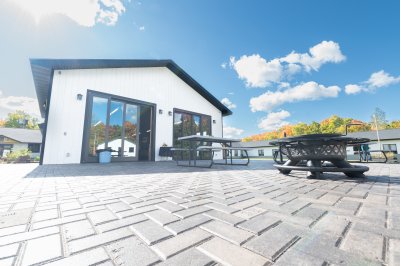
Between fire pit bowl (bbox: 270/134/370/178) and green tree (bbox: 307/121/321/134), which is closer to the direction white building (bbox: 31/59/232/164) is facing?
the fire pit bowl

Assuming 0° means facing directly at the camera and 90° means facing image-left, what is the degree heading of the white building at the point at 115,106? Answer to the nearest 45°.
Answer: approximately 315°

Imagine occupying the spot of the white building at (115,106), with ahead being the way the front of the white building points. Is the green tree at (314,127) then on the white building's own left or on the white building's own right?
on the white building's own left

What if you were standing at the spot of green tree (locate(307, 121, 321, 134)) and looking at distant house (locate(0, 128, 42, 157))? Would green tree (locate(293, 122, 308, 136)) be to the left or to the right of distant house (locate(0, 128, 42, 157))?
right

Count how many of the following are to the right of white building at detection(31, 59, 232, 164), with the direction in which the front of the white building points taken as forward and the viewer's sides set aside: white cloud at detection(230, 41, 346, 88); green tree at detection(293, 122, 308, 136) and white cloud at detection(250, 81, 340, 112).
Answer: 0

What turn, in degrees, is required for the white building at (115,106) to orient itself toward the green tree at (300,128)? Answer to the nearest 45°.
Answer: approximately 90° to its left

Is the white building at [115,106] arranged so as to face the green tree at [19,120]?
no

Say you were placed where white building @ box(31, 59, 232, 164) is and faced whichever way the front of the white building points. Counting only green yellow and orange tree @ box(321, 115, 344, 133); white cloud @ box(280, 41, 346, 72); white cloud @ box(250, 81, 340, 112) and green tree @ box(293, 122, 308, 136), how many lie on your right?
0

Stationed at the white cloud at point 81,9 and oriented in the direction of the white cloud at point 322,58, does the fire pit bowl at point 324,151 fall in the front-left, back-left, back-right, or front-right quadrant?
front-right

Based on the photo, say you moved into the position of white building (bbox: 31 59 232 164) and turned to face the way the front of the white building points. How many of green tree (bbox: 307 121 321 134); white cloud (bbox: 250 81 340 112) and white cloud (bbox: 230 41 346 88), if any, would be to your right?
0

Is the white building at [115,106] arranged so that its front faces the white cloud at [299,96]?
no
